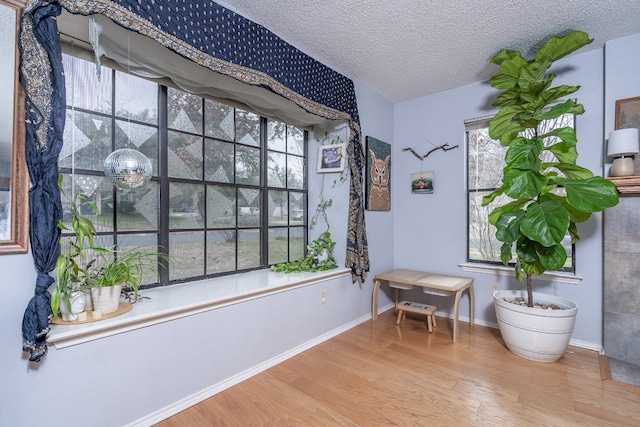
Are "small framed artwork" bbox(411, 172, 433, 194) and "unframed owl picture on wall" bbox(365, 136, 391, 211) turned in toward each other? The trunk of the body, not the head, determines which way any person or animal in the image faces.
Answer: no

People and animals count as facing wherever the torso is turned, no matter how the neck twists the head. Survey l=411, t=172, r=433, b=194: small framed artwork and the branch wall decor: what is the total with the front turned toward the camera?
2

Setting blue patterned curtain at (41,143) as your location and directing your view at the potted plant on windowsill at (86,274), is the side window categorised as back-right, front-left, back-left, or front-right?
front-right

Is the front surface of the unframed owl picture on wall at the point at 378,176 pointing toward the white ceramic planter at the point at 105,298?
no

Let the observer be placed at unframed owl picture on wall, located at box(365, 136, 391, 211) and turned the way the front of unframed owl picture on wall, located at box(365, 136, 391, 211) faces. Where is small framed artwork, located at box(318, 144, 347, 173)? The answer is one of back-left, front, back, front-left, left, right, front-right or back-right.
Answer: right

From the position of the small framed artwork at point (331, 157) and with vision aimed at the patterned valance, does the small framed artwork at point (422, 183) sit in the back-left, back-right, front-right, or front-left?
back-left

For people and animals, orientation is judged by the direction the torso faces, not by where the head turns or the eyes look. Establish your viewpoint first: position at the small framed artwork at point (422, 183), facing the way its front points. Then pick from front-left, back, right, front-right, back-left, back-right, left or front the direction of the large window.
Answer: front-right

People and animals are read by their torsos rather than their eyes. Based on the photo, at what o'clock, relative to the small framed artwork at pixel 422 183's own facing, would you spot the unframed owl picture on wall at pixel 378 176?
The unframed owl picture on wall is roughly at 2 o'clock from the small framed artwork.

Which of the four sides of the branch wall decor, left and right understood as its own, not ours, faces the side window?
left

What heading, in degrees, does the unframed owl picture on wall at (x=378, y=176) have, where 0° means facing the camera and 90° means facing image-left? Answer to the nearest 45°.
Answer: approximately 315°

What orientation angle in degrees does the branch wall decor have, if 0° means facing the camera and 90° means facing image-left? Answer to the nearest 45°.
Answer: approximately 0°

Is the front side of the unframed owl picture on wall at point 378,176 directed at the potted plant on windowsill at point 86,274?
no

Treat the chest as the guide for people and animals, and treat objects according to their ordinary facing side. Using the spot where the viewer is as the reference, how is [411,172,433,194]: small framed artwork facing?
facing the viewer

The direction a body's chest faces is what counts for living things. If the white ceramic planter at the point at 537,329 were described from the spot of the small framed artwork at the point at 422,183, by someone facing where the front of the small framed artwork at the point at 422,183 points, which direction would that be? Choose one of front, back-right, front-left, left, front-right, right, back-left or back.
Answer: front-left

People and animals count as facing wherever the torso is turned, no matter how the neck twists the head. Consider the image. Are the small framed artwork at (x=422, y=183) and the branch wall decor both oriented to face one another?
no

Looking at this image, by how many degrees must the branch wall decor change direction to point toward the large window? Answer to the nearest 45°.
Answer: approximately 45° to its right

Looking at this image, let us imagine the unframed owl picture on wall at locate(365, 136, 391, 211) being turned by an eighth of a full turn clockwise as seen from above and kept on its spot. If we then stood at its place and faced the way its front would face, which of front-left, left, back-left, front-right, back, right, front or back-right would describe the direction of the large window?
front-right

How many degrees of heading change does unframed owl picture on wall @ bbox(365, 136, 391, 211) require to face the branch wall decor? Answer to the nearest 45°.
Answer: approximately 45° to its left

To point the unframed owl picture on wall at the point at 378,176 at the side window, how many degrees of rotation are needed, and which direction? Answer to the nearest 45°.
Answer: approximately 45° to its left
